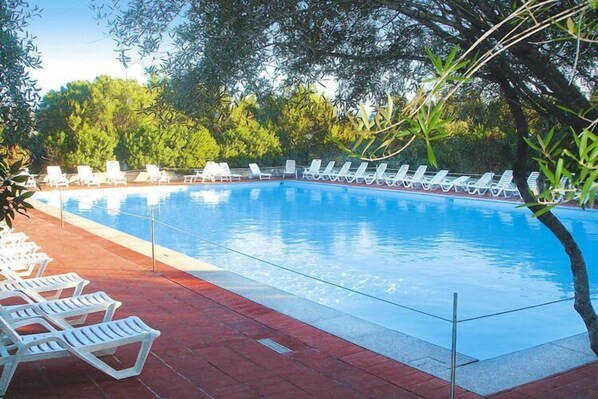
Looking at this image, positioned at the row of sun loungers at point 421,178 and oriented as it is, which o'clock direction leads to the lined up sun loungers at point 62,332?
the lined up sun loungers at point 62,332 is roughly at 11 o'clock from the row of sun loungers at point 421,178.

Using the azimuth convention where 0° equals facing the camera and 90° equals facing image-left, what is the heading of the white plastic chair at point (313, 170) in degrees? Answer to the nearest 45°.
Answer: approximately 45°

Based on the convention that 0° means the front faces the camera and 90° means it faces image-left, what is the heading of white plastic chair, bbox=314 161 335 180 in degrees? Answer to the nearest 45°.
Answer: approximately 45°

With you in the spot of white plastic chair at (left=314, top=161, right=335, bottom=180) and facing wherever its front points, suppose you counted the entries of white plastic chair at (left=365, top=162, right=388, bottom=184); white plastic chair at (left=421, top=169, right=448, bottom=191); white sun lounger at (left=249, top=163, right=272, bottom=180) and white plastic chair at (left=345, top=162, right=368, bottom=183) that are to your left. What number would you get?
3

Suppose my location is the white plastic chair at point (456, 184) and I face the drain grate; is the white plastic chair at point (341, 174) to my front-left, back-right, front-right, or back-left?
back-right

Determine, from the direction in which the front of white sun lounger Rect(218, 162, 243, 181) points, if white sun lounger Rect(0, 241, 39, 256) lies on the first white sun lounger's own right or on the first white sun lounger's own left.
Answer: on the first white sun lounger's own right

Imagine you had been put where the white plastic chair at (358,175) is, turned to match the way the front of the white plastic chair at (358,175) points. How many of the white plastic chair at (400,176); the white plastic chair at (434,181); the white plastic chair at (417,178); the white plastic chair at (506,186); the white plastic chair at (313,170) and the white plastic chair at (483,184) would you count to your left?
5

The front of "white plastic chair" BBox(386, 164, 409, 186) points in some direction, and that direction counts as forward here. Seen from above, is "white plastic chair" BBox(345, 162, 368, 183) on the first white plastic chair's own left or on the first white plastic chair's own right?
on the first white plastic chair's own right
